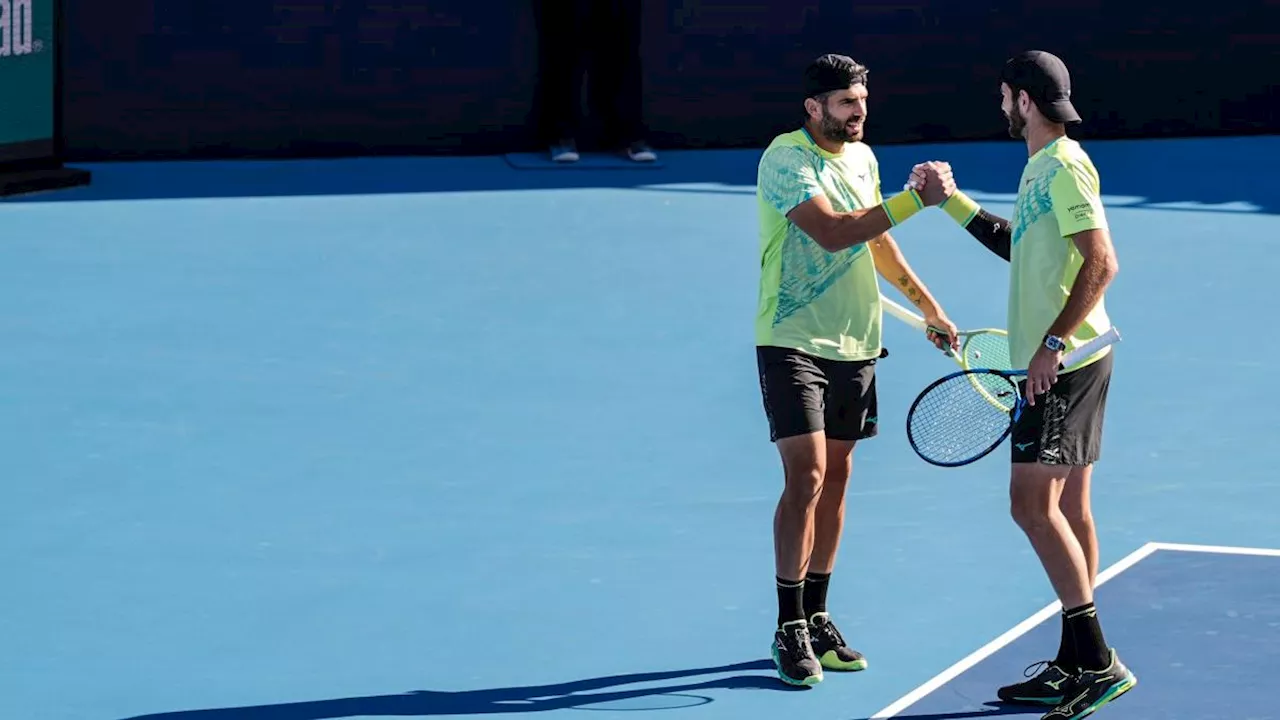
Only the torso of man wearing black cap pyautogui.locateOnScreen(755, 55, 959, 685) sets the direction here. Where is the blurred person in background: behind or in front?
behind

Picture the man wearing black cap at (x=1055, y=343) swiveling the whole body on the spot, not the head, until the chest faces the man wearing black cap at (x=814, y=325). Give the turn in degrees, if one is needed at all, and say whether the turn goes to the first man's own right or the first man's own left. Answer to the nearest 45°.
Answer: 0° — they already face them

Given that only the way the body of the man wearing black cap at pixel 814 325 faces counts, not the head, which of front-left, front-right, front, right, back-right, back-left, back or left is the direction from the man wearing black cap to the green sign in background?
back

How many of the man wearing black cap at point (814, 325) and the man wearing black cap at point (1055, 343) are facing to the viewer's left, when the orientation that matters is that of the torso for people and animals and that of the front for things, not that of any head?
1

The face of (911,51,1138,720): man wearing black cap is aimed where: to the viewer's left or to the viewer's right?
to the viewer's left

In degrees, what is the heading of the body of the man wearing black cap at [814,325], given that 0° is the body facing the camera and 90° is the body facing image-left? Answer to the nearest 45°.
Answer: approximately 315°

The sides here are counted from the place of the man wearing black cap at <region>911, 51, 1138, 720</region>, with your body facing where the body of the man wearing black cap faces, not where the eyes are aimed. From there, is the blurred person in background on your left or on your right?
on your right

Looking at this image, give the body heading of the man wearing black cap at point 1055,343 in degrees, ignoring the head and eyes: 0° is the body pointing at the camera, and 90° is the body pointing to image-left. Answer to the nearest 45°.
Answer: approximately 90°

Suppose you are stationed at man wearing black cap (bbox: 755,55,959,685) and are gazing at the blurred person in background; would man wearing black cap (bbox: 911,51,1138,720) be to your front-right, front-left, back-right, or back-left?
back-right
